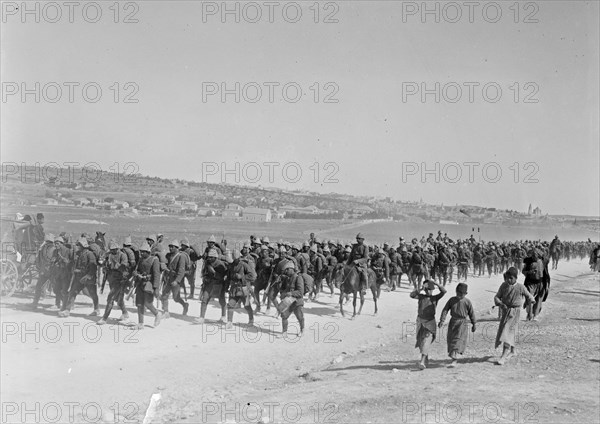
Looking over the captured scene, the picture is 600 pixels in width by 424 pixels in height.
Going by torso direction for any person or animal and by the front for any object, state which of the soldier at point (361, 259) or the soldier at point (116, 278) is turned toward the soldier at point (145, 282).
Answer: the soldier at point (361, 259)

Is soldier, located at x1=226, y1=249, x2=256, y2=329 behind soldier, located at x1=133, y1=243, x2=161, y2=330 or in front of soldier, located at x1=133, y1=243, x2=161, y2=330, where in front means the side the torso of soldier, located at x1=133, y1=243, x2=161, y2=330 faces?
behind

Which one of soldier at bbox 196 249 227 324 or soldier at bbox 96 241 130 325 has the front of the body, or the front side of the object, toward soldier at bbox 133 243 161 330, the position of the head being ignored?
soldier at bbox 196 249 227 324

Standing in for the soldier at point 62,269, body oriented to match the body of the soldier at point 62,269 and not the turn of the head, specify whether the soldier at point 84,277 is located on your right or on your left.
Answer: on your left

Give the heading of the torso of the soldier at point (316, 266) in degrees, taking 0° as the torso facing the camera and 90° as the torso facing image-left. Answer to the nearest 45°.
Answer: approximately 45°

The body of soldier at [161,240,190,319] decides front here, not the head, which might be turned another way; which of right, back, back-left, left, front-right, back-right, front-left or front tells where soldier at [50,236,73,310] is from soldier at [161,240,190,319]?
front-right

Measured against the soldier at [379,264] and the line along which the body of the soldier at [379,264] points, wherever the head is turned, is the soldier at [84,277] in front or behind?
in front

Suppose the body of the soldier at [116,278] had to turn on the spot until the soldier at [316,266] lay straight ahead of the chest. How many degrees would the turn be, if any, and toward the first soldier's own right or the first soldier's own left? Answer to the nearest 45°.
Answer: approximately 180°

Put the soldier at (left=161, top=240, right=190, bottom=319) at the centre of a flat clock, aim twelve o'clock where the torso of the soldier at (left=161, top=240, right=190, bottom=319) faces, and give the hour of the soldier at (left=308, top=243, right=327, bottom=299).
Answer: the soldier at (left=308, top=243, right=327, bottom=299) is roughly at 6 o'clock from the soldier at (left=161, top=240, right=190, bottom=319).
